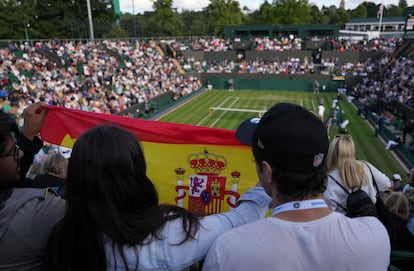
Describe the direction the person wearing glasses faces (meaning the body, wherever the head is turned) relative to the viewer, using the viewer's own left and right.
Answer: facing away from the viewer and to the right of the viewer

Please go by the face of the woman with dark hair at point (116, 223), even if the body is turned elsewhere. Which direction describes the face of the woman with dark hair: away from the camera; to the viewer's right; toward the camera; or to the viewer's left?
away from the camera

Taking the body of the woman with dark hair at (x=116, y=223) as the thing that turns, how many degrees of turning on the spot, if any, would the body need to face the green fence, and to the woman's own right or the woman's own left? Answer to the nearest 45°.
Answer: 0° — they already face it

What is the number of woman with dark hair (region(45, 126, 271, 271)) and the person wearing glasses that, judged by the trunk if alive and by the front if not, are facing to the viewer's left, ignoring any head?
0

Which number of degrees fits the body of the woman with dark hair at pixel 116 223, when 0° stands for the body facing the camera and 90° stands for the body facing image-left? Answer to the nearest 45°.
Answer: approximately 180°

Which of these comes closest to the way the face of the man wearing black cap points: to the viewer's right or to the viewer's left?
to the viewer's left

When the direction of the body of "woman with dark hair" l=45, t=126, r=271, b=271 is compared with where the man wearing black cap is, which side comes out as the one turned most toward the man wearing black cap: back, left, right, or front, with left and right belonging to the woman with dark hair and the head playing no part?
right

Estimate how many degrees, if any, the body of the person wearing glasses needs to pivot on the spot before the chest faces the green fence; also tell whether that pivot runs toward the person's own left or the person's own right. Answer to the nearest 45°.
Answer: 0° — they already face it
